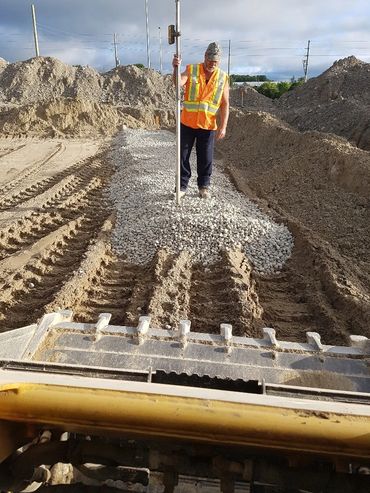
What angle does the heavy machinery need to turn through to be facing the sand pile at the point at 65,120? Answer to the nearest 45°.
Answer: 0° — it already faces it

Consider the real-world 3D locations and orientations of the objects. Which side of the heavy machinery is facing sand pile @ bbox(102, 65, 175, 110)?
front

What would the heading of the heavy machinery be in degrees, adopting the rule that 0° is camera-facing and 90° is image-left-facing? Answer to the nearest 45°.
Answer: approximately 180°

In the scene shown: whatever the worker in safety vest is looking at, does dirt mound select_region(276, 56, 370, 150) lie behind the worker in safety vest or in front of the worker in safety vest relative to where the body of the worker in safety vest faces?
behind

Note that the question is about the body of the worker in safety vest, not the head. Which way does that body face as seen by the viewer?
toward the camera

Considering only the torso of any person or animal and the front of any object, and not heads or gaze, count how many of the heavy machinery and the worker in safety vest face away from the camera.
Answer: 1

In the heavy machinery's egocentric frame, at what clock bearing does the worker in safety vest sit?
The worker in safety vest is roughly at 12 o'clock from the heavy machinery.

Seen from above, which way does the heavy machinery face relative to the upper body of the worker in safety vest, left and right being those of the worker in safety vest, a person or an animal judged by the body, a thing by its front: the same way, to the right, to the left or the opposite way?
the opposite way

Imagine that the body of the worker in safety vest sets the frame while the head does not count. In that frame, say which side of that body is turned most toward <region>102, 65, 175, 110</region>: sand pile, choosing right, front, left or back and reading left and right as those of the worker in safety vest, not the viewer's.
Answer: back

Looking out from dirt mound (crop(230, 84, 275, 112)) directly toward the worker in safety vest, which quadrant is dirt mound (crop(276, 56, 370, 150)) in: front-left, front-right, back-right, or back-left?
front-left

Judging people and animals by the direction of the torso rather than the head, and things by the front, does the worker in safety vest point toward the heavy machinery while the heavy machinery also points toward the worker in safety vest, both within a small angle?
yes

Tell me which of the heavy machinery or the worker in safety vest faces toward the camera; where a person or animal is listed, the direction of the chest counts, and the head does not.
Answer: the worker in safety vest

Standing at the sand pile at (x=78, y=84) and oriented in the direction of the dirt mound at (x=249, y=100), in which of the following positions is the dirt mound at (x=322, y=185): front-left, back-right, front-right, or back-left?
front-right

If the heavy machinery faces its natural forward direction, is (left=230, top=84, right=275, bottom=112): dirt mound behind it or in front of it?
in front

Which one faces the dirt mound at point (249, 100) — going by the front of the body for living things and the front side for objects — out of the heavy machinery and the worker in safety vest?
the heavy machinery

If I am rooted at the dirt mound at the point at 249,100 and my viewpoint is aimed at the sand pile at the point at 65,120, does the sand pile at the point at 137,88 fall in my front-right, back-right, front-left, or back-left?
front-right

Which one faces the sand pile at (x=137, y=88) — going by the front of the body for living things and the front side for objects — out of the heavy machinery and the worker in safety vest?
the heavy machinery
